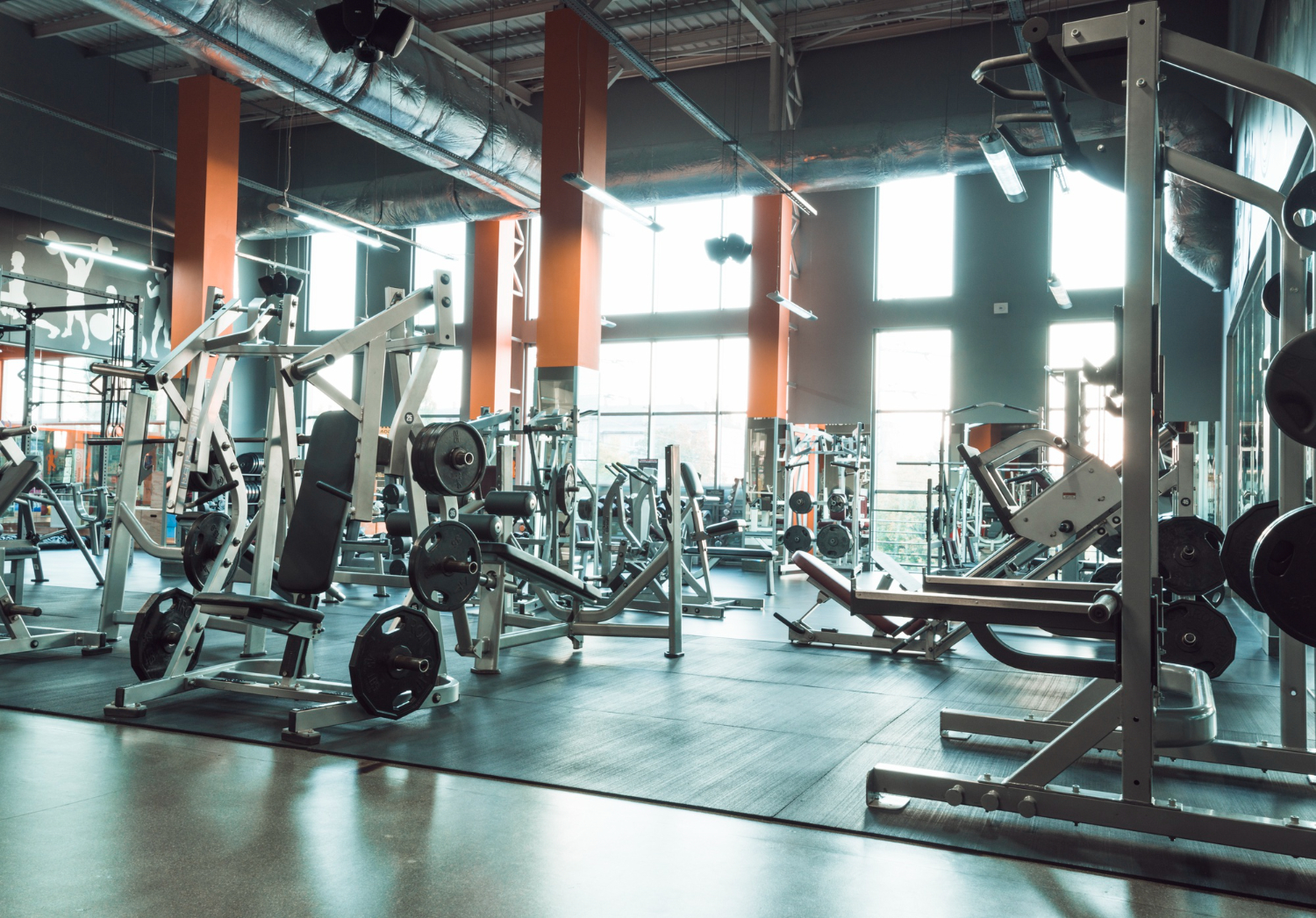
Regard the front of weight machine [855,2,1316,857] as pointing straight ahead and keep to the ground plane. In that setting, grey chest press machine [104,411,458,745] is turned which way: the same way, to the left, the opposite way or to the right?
to the left

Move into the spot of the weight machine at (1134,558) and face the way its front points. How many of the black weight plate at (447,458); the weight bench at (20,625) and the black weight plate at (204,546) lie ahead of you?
3

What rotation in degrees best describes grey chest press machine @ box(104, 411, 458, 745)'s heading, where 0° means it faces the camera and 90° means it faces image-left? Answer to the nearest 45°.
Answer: approximately 45°

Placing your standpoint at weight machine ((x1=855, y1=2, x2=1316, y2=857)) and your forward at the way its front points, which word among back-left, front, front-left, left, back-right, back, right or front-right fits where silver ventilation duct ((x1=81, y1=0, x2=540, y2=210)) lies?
front-right

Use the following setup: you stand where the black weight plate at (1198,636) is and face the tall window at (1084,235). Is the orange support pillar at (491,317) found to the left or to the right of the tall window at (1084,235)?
left

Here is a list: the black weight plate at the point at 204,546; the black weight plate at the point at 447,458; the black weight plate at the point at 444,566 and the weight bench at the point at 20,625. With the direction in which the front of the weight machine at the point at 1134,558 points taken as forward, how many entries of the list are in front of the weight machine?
4

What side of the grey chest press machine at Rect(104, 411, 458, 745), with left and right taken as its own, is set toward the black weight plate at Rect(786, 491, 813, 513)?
back

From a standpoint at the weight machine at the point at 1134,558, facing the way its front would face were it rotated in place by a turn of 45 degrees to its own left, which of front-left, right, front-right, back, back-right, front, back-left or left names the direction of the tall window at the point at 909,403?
back-right

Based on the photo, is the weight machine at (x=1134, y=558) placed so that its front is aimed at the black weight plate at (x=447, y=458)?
yes

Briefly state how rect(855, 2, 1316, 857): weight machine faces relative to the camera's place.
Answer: facing to the left of the viewer

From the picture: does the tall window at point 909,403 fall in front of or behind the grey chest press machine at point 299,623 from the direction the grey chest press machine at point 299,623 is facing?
behind
